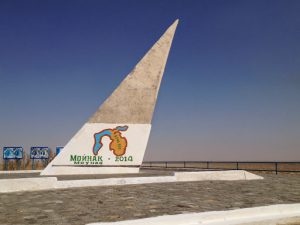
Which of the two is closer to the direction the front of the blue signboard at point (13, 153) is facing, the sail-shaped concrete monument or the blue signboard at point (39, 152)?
the sail-shaped concrete monument

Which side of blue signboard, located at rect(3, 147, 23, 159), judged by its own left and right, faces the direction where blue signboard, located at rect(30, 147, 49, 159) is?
left

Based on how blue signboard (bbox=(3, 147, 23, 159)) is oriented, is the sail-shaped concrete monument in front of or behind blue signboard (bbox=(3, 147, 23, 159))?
in front

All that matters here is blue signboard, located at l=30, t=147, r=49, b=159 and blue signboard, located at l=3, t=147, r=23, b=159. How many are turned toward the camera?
2

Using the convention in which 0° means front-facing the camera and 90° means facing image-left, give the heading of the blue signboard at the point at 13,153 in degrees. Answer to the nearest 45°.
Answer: approximately 0°

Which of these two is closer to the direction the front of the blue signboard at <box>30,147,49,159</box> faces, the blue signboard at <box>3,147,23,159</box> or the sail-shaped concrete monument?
the sail-shaped concrete monument

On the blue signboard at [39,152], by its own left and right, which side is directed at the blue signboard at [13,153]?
right

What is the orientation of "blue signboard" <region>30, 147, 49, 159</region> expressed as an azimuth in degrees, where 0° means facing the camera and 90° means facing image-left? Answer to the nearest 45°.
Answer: approximately 0°
